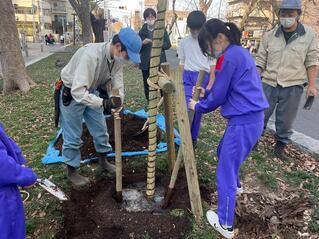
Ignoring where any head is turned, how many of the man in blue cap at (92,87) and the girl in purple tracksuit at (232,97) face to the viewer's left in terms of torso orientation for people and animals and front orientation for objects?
1

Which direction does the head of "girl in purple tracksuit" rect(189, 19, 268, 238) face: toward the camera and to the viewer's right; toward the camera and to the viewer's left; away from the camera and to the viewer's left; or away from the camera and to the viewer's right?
toward the camera and to the viewer's left

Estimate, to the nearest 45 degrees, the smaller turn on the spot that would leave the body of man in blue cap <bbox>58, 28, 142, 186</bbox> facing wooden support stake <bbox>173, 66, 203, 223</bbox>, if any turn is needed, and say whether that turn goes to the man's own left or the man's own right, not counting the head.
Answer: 0° — they already face it

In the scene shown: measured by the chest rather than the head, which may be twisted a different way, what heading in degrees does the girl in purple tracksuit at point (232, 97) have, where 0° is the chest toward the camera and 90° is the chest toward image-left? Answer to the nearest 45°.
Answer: approximately 90°

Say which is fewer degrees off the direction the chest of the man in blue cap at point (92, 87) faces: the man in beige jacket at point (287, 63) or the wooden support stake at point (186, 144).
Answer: the wooden support stake

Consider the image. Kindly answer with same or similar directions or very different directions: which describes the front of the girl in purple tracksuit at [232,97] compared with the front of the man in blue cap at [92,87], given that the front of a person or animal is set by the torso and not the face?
very different directions

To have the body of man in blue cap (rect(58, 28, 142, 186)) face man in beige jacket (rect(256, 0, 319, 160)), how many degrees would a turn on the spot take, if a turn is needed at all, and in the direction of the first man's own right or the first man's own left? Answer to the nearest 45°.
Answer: approximately 45° to the first man's own left

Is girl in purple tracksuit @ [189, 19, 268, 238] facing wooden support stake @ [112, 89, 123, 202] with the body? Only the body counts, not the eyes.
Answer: yes
